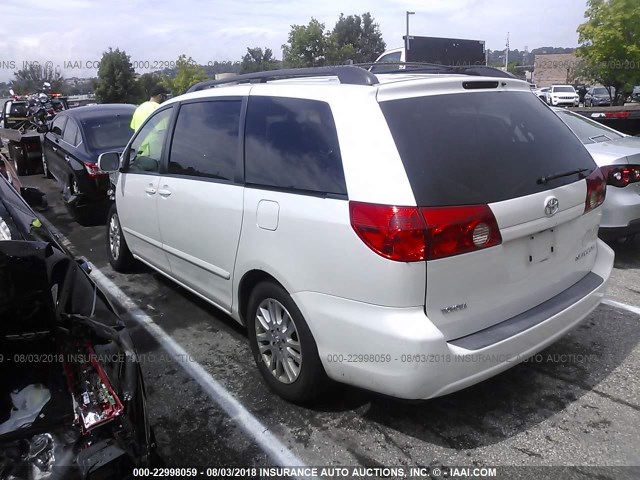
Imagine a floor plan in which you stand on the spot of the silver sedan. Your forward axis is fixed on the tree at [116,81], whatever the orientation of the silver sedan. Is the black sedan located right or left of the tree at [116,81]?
left

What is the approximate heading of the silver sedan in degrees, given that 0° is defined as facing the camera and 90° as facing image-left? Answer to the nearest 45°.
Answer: approximately 135°

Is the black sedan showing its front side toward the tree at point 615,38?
no

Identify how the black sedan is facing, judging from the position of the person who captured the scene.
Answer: facing away from the viewer and to the left of the viewer

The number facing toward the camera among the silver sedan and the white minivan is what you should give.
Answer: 0

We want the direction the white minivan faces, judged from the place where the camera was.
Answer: facing away from the viewer and to the left of the viewer

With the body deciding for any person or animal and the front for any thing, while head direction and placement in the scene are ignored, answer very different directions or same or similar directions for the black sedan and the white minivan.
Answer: same or similar directions

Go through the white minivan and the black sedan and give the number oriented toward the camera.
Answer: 0

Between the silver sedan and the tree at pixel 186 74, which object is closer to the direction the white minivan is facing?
the tree

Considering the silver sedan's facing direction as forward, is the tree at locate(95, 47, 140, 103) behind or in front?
in front

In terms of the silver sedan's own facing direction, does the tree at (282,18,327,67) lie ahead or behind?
ahead

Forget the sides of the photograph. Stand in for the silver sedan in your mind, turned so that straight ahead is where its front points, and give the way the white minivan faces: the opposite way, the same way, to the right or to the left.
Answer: the same way

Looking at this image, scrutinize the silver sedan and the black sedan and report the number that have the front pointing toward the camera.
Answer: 0

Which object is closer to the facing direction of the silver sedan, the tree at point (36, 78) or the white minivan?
the tree

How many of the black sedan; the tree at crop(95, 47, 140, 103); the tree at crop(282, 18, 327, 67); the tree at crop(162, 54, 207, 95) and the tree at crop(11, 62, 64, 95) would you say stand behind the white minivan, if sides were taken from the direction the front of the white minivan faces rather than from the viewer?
0

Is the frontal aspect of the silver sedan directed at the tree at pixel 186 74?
yes

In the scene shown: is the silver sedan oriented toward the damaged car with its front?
no

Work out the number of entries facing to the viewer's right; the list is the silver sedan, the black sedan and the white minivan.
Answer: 0
